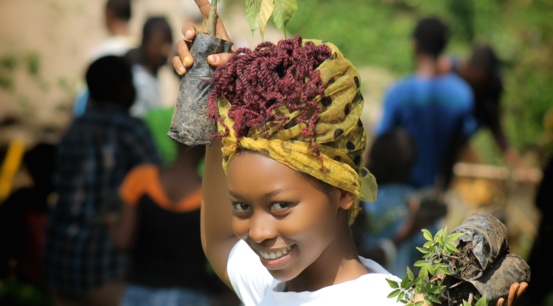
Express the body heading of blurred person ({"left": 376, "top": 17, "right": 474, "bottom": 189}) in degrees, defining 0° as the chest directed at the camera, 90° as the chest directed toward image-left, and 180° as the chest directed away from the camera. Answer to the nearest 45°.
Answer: approximately 180°

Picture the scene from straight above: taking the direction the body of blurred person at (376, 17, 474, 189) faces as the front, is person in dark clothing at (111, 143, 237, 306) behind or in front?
behind

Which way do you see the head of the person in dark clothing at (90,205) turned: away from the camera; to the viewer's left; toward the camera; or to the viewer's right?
away from the camera

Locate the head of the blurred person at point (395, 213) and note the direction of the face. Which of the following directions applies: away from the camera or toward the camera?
away from the camera
